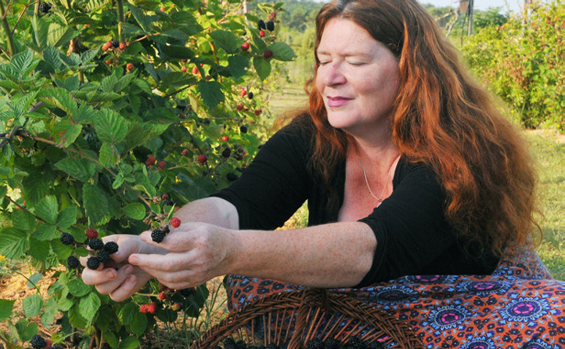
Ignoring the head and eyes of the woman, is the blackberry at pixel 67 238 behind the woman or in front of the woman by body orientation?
in front

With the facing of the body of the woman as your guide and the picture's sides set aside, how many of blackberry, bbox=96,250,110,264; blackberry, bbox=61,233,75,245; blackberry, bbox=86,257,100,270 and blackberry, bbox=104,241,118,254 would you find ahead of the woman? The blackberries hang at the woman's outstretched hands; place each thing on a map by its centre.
4

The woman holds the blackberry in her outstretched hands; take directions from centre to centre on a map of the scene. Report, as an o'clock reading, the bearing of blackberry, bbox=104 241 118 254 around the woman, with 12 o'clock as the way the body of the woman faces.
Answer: The blackberry is roughly at 12 o'clock from the woman.

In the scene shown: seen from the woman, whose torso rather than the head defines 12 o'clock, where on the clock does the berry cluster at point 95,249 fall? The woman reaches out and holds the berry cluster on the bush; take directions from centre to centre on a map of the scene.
The berry cluster is roughly at 12 o'clock from the woman.

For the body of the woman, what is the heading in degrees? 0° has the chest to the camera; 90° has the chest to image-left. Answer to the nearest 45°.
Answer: approximately 45°

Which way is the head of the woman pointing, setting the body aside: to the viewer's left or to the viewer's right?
to the viewer's left
